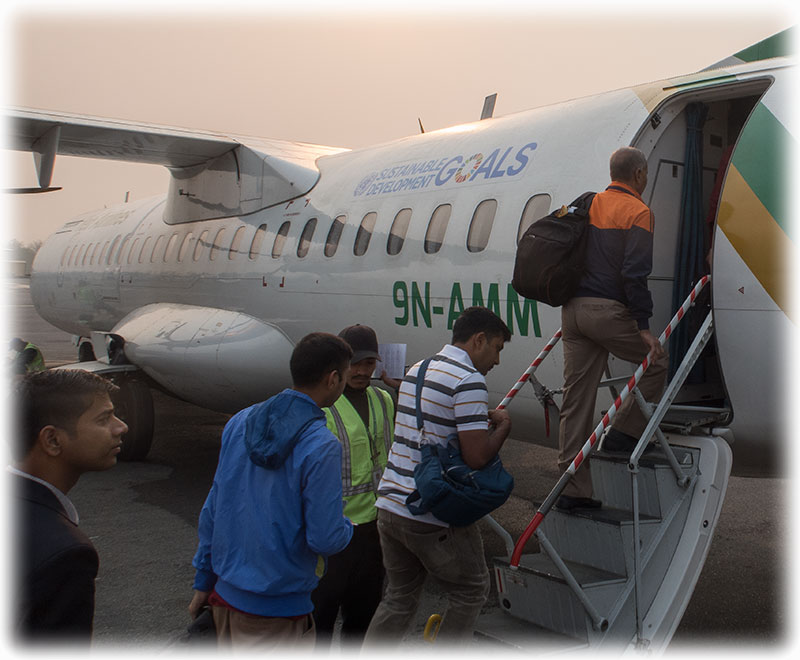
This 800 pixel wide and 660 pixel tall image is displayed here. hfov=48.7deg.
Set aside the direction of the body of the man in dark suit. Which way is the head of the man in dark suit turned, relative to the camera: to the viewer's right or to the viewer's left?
to the viewer's right

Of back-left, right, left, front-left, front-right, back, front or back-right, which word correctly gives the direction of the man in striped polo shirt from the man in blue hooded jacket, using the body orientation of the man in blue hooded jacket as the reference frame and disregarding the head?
front

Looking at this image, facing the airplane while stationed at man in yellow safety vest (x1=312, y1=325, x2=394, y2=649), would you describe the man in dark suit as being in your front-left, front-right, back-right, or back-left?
back-left

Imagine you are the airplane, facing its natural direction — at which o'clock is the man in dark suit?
The man in dark suit is roughly at 8 o'clock from the airplane.

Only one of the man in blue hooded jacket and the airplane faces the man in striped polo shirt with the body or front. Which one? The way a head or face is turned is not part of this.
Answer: the man in blue hooded jacket

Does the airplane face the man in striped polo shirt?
no

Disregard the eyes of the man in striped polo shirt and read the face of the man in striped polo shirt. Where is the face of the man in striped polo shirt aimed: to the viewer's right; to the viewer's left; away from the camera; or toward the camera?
to the viewer's right

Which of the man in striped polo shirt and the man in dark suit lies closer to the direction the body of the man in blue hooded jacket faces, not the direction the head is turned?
the man in striped polo shirt

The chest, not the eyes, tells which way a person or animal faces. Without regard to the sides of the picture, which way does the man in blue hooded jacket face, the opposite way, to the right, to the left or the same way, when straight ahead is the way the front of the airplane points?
to the right

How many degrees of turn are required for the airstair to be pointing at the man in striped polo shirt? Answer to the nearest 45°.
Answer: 0° — it already faces them

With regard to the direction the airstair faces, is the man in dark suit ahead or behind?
ahead

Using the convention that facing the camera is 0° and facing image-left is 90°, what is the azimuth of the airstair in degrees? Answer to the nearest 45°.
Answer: approximately 45°

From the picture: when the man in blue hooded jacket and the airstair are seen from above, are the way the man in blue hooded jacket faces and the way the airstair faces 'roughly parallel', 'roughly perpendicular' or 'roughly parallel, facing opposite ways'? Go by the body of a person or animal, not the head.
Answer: roughly parallel, facing opposite ways

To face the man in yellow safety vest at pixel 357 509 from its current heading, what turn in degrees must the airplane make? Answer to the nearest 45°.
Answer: approximately 135° to its left

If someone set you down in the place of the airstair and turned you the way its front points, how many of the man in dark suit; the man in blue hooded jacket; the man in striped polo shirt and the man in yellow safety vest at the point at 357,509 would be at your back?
0

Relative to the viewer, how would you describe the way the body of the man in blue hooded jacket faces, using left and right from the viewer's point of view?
facing away from the viewer and to the right of the viewer

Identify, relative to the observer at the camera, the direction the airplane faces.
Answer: facing away from the viewer and to the left of the viewer

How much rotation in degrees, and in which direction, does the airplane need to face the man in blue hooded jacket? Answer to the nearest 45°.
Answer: approximately 135° to its left
